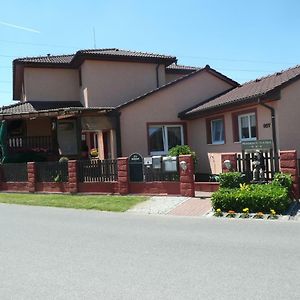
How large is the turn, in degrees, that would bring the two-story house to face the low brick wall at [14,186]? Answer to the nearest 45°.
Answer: approximately 45° to its right

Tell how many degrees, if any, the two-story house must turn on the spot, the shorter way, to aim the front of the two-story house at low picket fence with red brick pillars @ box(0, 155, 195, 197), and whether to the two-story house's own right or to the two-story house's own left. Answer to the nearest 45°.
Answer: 0° — it already faces it

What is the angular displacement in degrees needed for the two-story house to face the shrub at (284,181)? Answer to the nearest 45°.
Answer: approximately 45° to its left

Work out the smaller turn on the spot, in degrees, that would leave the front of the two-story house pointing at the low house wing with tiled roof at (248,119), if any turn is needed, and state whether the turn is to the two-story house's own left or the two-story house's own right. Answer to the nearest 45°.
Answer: approximately 45° to the two-story house's own left

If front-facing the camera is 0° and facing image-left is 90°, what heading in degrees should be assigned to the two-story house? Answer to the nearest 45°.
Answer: approximately 0°

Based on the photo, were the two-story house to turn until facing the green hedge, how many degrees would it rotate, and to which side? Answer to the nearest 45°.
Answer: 0° — it already faces it

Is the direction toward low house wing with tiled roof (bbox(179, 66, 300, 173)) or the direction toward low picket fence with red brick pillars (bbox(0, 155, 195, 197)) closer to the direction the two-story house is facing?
the low picket fence with red brick pillars
